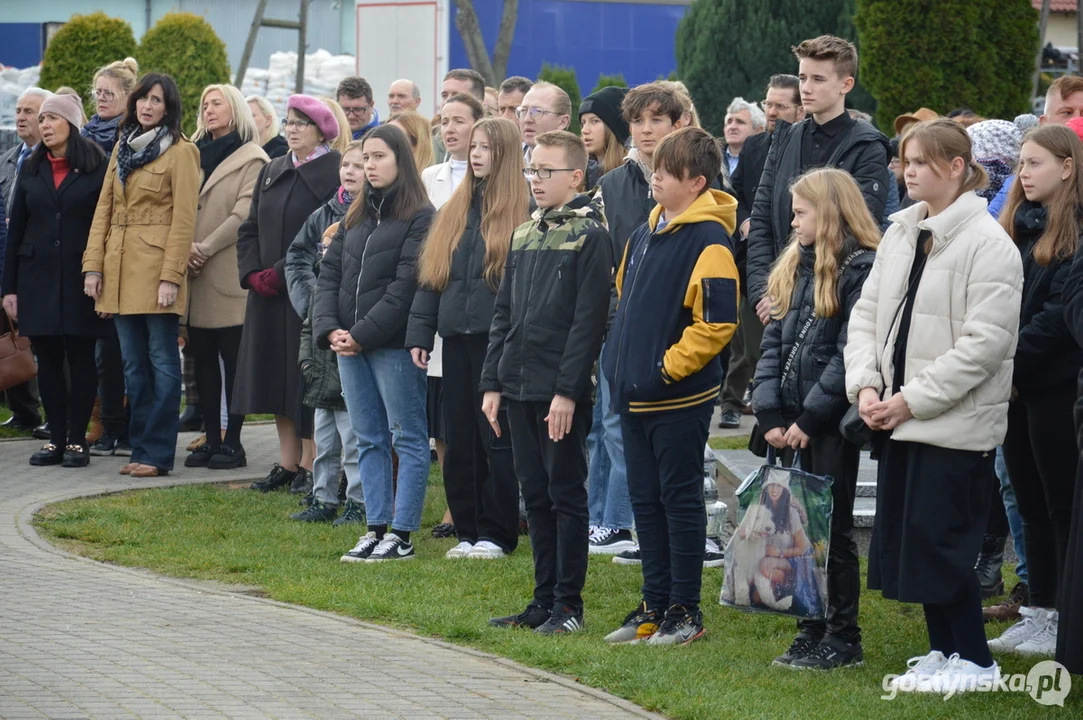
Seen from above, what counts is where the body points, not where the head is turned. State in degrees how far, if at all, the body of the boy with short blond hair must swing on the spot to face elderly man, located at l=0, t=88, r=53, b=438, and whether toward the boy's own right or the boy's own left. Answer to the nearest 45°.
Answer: approximately 90° to the boy's own right

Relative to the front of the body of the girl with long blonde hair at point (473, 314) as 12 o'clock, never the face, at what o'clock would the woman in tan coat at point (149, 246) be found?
The woman in tan coat is roughly at 3 o'clock from the girl with long blonde hair.

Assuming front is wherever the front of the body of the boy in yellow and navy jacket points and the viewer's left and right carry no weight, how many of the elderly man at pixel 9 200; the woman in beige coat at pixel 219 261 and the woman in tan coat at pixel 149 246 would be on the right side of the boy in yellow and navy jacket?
3

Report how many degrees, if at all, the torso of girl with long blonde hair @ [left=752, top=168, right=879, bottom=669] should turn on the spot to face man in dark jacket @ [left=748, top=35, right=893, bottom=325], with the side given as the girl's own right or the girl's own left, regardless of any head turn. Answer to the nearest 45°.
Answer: approximately 135° to the girl's own right

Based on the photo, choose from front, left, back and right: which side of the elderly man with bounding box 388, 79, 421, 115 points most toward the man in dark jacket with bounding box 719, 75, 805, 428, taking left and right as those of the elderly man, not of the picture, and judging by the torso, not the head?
left
